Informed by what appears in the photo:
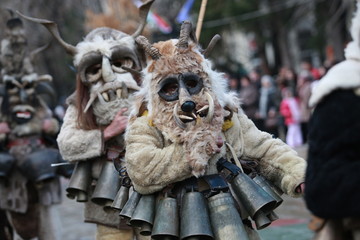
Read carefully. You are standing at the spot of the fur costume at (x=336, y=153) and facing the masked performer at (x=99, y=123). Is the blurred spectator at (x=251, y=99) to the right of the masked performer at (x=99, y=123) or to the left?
right

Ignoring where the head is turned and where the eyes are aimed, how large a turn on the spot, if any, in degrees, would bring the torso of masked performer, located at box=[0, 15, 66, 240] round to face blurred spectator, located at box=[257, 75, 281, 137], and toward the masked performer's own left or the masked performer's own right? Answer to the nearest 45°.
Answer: approximately 135° to the masked performer's own left

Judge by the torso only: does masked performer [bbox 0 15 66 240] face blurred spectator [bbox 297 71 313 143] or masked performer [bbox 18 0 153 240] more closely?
the masked performer

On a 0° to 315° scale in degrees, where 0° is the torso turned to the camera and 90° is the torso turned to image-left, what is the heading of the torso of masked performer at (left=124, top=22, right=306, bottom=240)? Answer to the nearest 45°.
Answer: approximately 0°

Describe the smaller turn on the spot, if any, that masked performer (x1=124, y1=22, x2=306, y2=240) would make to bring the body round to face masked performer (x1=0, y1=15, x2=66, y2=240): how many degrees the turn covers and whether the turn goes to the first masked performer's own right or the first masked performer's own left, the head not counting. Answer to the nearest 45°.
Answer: approximately 135° to the first masked performer's own right

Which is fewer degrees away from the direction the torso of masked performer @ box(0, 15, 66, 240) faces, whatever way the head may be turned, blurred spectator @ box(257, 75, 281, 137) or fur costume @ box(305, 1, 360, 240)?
the fur costume

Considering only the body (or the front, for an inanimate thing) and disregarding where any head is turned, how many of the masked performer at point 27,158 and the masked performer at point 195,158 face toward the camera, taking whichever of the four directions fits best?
2
